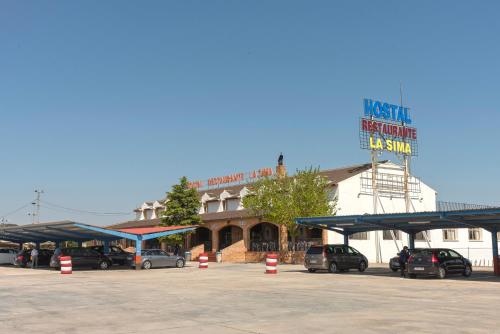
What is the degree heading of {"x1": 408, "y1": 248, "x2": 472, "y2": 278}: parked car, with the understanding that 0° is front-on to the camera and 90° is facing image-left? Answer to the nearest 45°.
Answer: approximately 225°

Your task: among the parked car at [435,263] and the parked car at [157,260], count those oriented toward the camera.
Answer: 0

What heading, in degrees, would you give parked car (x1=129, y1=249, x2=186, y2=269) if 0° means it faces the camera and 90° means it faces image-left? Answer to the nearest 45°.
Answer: approximately 270°

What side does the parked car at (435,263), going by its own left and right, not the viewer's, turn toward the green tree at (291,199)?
left

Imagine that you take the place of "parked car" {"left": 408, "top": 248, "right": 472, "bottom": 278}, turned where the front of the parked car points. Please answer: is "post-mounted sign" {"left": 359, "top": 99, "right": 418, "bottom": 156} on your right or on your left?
on your left

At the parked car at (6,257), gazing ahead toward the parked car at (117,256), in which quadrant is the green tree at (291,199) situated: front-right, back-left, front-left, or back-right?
front-left

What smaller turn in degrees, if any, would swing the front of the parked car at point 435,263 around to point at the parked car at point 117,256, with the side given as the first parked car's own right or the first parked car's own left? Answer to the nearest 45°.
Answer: approximately 135° to the first parked car's own left

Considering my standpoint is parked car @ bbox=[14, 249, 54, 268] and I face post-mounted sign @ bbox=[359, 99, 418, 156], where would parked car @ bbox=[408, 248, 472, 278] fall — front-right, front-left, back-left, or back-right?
front-right

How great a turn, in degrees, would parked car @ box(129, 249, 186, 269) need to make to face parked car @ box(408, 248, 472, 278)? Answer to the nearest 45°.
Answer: approximately 45° to its right

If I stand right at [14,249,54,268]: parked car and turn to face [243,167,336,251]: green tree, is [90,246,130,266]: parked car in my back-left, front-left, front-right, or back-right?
front-right

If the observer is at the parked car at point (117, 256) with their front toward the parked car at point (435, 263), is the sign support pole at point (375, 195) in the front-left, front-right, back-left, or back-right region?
front-left

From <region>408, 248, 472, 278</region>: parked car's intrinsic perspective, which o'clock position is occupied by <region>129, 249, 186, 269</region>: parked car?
<region>129, 249, 186, 269</region>: parked car is roughly at 8 o'clock from <region>408, 248, 472, 278</region>: parked car.
